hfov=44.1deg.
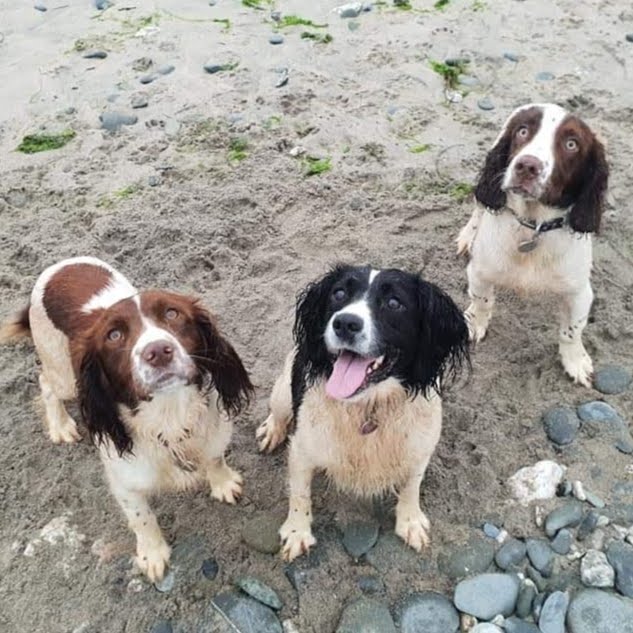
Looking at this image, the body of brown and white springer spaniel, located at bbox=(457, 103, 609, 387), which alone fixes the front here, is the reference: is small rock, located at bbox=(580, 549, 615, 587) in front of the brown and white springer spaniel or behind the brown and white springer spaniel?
in front

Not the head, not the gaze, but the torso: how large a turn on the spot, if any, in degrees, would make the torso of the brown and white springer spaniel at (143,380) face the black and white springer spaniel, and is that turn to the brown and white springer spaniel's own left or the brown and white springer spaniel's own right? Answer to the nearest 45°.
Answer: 0° — it already faces it

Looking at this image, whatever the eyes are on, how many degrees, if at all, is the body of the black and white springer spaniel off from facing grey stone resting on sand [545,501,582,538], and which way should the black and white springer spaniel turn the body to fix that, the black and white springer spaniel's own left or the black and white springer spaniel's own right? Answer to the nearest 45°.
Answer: approximately 90° to the black and white springer spaniel's own left

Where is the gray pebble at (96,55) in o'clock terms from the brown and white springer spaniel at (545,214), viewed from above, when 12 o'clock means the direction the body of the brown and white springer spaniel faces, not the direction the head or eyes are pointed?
The gray pebble is roughly at 4 o'clock from the brown and white springer spaniel.

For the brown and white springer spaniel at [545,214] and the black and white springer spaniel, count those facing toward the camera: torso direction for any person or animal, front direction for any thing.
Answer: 2

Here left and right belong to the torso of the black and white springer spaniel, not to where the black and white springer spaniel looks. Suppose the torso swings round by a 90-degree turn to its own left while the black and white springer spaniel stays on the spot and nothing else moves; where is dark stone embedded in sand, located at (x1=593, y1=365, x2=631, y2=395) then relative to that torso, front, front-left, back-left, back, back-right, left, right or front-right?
front-left

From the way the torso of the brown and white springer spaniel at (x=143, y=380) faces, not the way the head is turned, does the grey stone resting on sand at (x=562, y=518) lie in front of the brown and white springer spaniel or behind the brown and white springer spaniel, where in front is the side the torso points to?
in front

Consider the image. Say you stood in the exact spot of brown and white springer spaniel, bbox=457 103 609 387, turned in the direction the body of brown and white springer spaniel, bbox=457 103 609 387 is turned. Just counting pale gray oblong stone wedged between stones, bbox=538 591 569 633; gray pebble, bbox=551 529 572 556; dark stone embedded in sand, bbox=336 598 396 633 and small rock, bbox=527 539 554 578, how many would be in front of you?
4

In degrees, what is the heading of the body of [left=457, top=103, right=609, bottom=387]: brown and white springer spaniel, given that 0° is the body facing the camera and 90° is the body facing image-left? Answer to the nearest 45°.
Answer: approximately 0°

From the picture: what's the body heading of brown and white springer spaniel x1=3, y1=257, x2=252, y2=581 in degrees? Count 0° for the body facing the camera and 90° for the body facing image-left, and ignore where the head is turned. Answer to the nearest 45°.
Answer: approximately 315°

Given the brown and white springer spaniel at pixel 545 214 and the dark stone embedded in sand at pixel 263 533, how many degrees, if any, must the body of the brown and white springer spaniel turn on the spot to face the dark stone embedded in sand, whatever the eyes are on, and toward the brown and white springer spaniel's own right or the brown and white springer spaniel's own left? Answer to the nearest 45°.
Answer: approximately 45° to the brown and white springer spaniel's own right

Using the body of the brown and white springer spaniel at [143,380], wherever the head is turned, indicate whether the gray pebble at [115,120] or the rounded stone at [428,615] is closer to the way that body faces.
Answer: the rounded stone
